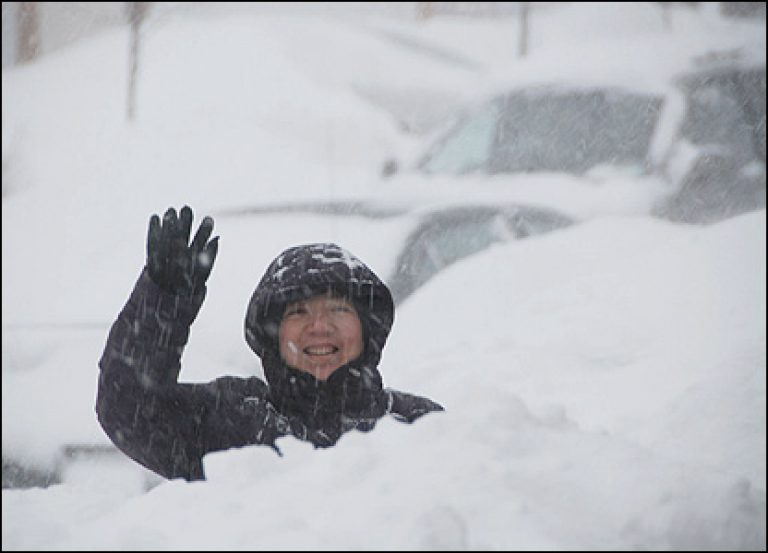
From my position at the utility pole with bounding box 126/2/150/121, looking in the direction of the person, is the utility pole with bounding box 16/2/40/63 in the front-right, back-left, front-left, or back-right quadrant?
back-right

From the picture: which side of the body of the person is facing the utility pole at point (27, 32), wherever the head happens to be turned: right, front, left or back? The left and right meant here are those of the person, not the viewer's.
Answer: back

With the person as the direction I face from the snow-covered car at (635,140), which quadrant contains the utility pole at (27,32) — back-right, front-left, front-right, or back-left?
back-right

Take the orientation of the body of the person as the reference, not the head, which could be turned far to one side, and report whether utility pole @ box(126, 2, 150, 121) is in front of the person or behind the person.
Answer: behind

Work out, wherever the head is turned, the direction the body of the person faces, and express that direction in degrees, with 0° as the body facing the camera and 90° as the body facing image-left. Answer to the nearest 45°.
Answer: approximately 0°
